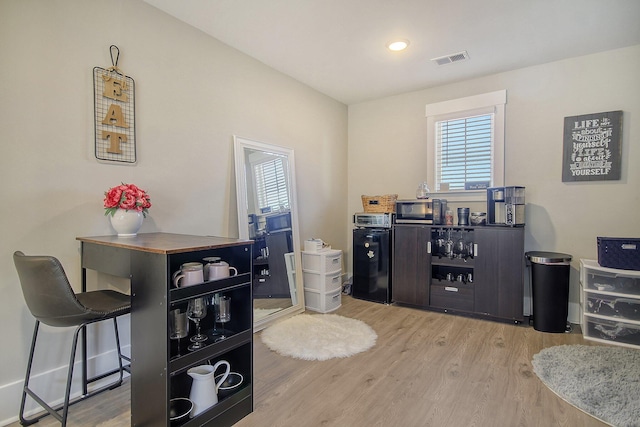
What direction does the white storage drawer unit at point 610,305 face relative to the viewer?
toward the camera

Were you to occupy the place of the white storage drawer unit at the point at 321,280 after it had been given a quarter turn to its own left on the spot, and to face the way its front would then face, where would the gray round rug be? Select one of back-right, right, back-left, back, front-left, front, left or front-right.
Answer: right

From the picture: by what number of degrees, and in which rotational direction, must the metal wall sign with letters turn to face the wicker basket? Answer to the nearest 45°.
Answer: approximately 45° to its left

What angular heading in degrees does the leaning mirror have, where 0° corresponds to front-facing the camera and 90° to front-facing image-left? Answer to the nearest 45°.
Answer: approximately 315°

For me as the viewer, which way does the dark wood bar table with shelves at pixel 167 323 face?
facing the viewer and to the right of the viewer

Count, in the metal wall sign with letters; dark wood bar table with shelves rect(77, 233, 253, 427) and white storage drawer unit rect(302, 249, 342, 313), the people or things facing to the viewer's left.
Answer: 0

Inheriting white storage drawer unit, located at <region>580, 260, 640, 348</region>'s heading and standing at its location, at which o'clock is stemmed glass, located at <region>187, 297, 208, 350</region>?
The stemmed glass is roughly at 1 o'clock from the white storage drawer unit.

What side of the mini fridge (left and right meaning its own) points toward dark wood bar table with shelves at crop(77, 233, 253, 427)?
front

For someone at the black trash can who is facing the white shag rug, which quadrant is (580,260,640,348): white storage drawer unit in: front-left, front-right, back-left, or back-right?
back-left

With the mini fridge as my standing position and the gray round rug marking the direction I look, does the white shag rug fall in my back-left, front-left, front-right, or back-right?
front-right

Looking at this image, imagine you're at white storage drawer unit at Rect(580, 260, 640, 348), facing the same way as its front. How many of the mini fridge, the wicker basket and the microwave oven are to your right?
3

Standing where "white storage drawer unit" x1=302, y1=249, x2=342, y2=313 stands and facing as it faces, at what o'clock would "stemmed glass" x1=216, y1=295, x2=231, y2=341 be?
The stemmed glass is roughly at 2 o'clock from the white storage drawer unit.

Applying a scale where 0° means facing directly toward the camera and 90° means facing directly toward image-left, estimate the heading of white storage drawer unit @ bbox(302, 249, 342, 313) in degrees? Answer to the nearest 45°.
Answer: approximately 315°
